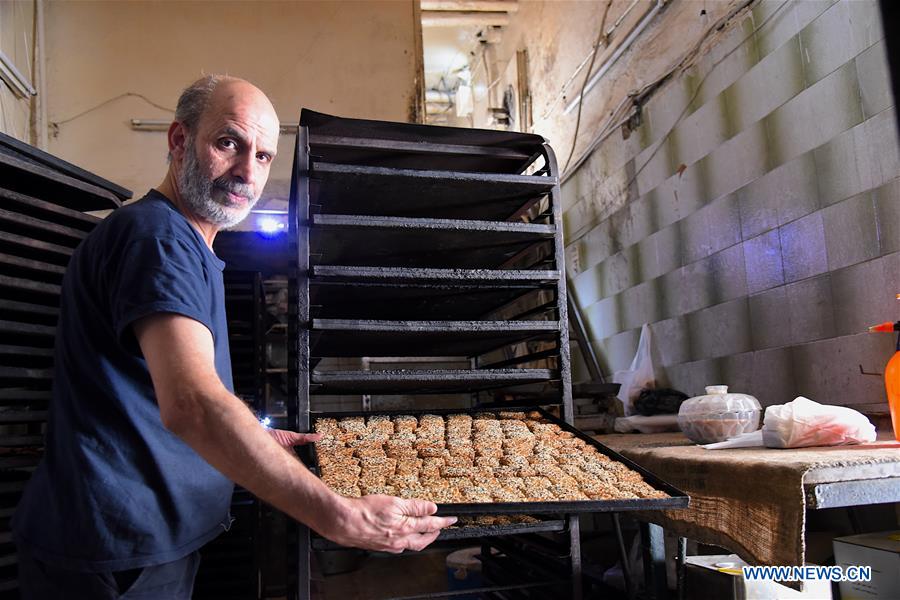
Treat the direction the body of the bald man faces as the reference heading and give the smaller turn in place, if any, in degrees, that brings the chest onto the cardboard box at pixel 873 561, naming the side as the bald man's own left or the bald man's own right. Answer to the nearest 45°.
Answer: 0° — they already face it

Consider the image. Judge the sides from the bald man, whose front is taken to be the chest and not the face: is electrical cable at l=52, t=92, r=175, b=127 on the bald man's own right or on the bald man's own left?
on the bald man's own left

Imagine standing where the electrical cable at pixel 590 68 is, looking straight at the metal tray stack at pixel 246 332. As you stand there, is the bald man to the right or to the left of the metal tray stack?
left

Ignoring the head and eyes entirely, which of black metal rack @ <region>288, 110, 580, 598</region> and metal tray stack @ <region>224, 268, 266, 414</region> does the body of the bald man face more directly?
the black metal rack

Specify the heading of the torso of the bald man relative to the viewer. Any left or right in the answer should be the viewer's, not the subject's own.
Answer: facing to the right of the viewer

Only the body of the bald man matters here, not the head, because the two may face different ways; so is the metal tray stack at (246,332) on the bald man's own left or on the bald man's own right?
on the bald man's own left

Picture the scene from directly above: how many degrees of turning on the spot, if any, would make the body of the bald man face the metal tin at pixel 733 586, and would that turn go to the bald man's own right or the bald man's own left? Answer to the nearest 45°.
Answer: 0° — they already face it
